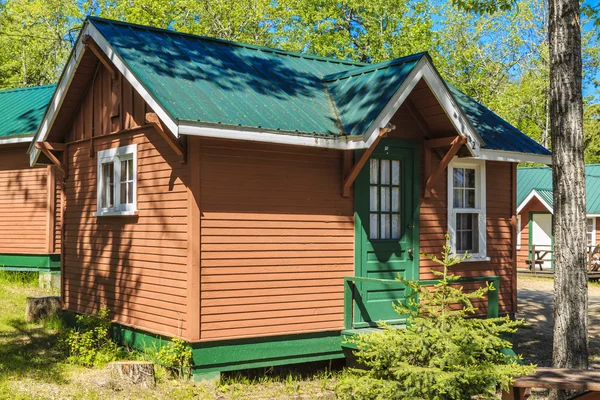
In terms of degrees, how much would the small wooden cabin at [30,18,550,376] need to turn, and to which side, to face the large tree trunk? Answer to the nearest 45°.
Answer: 0° — it already faces it

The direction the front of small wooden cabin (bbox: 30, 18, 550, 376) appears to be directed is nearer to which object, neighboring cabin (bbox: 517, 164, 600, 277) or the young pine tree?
the young pine tree

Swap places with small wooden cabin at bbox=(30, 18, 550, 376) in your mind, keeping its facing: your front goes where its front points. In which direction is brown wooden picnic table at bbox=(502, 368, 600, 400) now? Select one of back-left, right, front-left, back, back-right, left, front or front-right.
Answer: front

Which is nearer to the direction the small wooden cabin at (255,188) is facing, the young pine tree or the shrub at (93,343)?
the young pine tree

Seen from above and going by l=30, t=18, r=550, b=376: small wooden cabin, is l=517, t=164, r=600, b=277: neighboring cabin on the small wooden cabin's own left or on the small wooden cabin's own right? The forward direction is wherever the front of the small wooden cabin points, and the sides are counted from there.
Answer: on the small wooden cabin's own left

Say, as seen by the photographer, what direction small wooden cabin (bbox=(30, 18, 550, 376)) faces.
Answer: facing the viewer and to the right of the viewer

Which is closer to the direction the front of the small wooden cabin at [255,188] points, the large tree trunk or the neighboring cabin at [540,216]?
the large tree trunk

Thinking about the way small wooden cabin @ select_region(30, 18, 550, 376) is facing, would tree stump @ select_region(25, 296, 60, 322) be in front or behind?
behind

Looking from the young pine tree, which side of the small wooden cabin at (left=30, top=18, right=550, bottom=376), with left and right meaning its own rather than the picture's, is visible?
front
